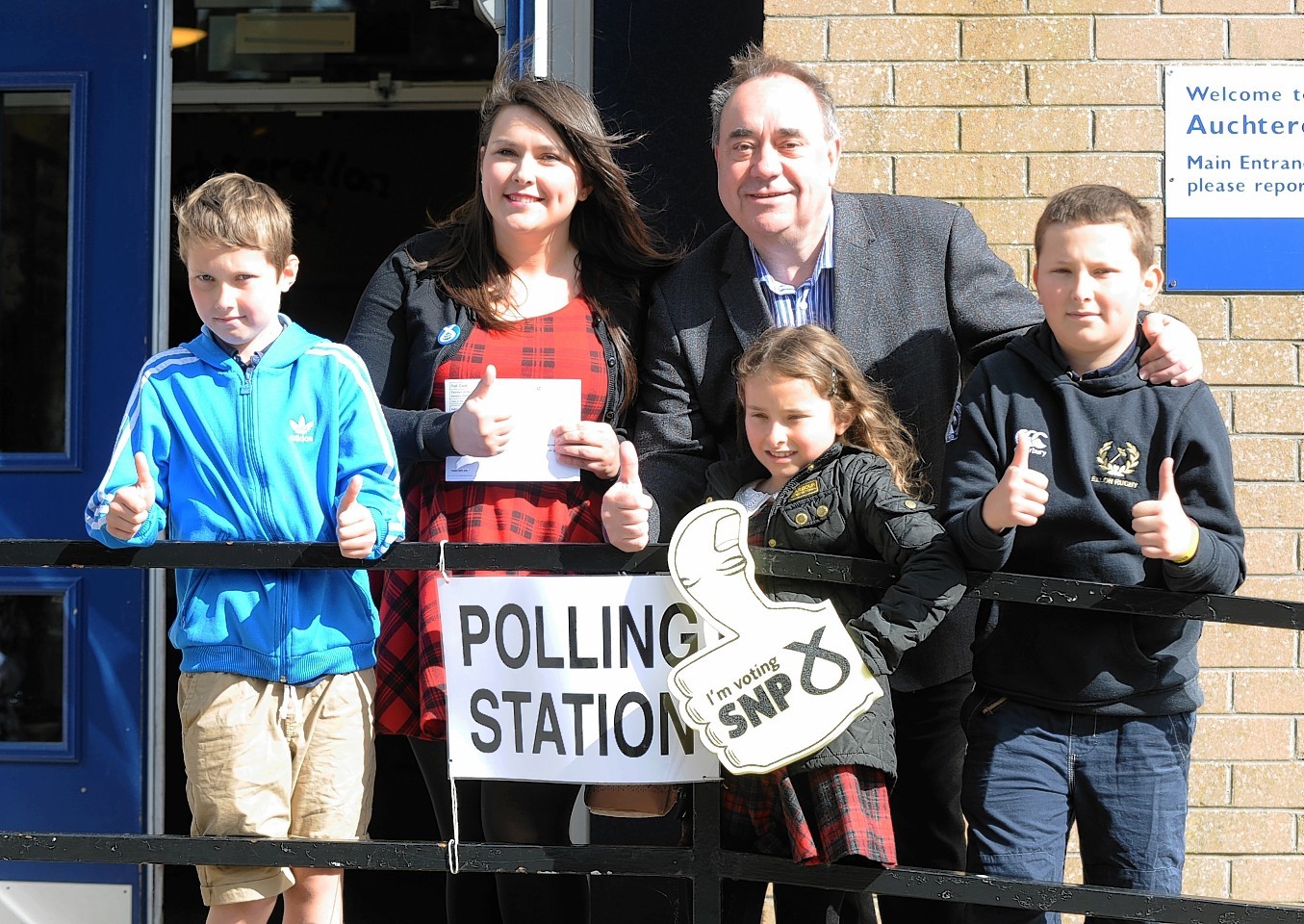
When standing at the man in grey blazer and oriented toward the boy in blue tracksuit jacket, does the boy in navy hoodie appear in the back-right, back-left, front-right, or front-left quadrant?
back-left

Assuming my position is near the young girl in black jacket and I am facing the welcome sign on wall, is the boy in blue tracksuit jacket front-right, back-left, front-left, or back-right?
back-left

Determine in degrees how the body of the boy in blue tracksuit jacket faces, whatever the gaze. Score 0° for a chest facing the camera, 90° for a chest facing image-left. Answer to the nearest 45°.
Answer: approximately 0°

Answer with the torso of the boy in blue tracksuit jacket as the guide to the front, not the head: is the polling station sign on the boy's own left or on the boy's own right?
on the boy's own left

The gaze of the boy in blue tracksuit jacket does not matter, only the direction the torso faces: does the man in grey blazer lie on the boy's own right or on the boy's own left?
on the boy's own left

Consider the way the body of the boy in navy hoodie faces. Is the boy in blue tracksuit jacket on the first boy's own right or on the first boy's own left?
on the first boy's own right

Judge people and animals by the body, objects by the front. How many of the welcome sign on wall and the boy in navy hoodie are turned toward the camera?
2

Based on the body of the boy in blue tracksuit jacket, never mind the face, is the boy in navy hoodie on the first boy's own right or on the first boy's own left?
on the first boy's own left
